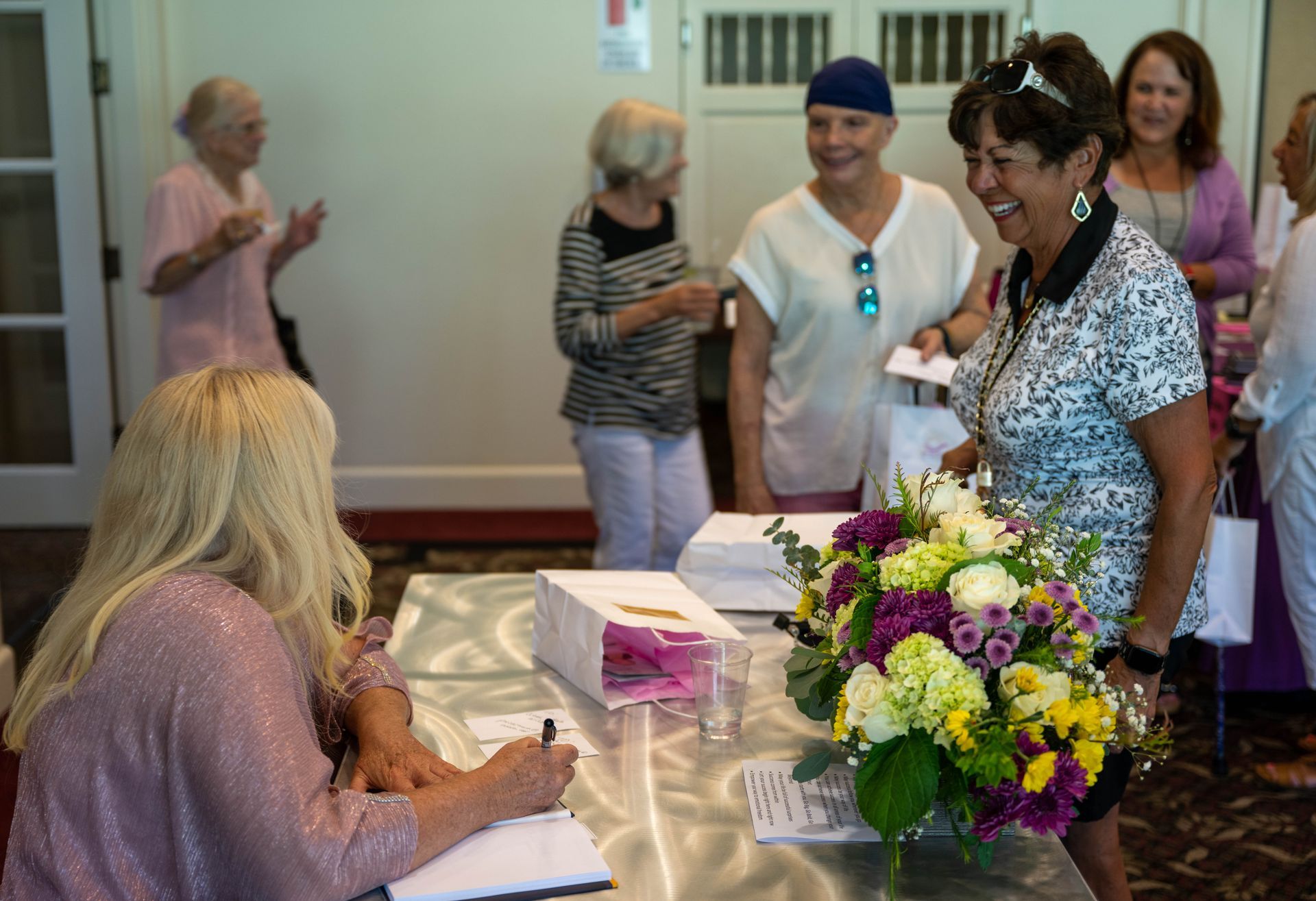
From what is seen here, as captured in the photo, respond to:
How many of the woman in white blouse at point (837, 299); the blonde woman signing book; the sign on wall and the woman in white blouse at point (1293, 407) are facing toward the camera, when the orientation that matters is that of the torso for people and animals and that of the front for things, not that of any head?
2

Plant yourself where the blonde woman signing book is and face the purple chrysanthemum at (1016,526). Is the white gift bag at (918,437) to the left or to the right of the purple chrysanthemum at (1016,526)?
left

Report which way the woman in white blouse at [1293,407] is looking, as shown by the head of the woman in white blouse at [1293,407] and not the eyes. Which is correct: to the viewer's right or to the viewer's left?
to the viewer's left

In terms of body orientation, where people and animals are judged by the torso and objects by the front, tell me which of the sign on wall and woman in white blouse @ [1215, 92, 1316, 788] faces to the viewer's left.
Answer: the woman in white blouse

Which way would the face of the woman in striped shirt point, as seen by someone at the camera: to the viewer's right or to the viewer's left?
to the viewer's right

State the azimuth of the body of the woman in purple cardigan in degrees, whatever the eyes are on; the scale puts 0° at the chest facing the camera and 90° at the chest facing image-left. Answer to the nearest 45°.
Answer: approximately 45°

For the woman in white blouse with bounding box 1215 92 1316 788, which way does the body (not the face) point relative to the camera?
to the viewer's left

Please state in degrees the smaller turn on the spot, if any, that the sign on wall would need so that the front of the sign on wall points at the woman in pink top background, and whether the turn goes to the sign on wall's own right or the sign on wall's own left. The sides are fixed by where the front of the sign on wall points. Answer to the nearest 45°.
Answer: approximately 45° to the sign on wall's own right

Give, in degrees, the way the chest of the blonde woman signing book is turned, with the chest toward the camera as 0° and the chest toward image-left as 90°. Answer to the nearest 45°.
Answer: approximately 225°

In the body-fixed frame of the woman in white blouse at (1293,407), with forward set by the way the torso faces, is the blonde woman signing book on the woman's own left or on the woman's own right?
on the woman's own left

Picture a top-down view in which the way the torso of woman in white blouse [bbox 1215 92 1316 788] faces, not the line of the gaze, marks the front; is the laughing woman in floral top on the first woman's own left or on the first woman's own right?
on the first woman's own left
